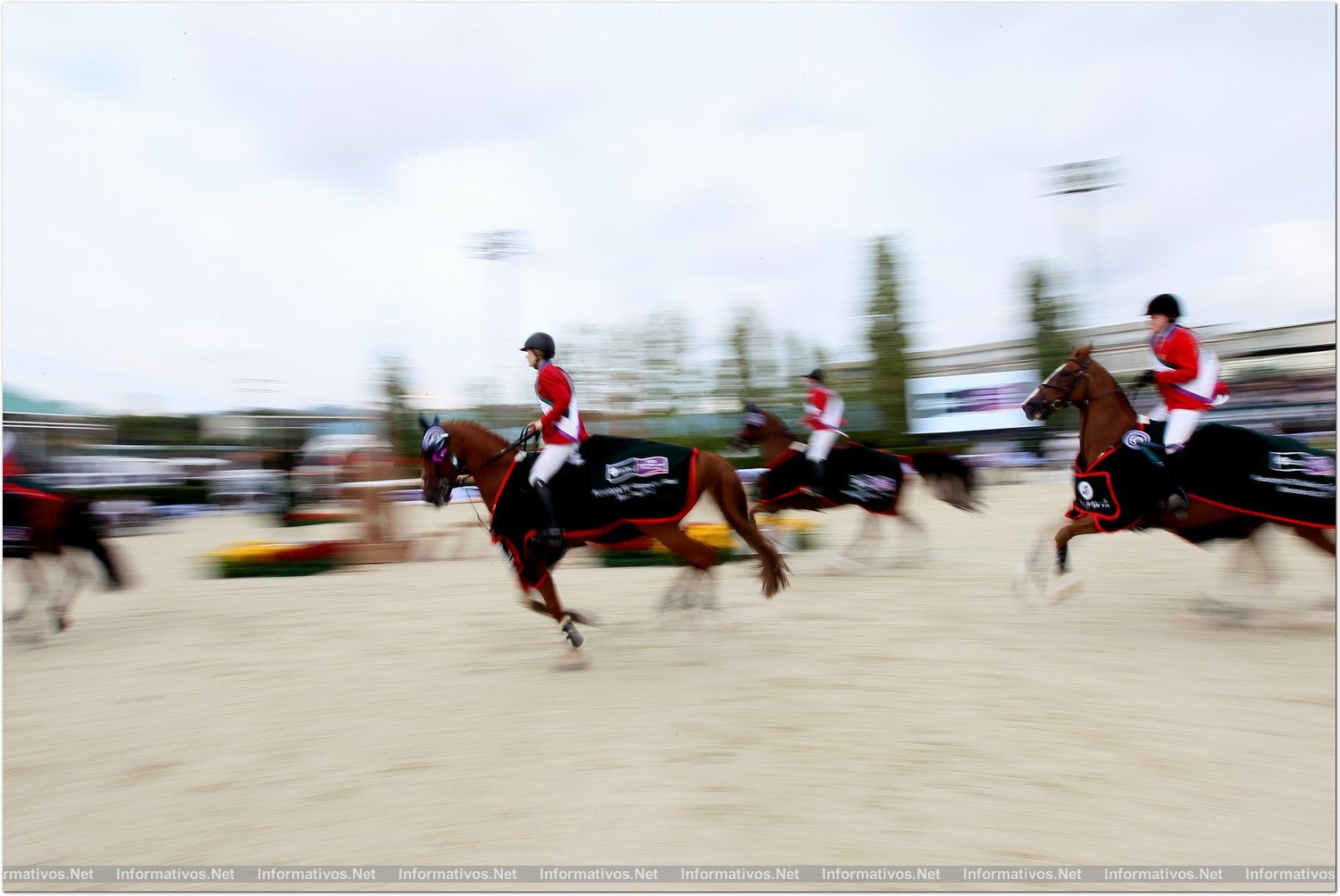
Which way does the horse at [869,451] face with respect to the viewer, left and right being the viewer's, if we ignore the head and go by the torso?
facing to the left of the viewer

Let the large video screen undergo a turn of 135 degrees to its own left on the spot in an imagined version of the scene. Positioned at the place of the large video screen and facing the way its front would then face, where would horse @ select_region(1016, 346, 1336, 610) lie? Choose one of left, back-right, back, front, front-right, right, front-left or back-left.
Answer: back-right

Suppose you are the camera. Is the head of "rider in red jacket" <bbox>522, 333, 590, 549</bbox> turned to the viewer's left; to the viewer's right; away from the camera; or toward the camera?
to the viewer's left

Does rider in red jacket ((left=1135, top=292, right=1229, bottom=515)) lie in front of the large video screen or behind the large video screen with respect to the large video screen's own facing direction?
in front

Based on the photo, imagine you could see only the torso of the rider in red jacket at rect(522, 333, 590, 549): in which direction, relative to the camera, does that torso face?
to the viewer's left

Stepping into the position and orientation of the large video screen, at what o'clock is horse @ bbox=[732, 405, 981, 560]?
The horse is roughly at 12 o'clock from the large video screen.

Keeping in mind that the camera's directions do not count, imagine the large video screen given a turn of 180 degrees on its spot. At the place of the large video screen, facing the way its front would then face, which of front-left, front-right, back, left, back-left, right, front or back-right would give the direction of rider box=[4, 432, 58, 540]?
back

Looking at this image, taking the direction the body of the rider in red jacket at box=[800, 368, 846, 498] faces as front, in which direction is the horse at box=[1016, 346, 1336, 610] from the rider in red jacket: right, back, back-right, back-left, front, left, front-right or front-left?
back-left

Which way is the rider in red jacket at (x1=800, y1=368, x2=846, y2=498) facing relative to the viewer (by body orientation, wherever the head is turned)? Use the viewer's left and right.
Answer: facing to the left of the viewer

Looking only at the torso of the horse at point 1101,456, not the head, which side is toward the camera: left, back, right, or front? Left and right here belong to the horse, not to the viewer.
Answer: left

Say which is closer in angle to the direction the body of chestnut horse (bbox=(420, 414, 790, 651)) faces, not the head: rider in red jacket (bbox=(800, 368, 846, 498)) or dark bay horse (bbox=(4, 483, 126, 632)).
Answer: the dark bay horse

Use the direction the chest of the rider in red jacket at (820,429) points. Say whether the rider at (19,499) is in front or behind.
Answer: in front

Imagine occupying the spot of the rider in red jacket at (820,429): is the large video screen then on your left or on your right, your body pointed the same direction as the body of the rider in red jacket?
on your right

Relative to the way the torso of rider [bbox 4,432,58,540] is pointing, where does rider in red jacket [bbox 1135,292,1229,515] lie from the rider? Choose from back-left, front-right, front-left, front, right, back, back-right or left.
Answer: back-left

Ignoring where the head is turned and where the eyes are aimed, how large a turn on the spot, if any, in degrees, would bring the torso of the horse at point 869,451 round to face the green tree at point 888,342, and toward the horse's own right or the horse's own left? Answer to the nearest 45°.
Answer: approximately 90° to the horse's own right

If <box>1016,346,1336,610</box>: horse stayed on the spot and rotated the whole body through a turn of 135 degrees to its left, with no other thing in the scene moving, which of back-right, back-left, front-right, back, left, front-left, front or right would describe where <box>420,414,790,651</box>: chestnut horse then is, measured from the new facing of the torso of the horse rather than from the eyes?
right

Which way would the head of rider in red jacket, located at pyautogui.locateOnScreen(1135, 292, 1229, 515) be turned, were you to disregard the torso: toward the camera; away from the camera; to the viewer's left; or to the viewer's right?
to the viewer's left

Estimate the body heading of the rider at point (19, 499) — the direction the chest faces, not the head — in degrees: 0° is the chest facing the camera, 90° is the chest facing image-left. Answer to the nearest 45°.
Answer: approximately 90°

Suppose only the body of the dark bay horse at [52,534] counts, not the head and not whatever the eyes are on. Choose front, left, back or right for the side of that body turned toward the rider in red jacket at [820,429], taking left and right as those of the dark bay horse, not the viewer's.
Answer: back

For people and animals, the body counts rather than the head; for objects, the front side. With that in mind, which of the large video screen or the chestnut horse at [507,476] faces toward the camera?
the large video screen

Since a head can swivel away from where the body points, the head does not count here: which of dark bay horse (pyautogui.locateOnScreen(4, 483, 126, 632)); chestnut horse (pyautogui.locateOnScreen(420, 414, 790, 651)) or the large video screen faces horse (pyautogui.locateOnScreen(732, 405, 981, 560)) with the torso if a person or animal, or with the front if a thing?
the large video screen

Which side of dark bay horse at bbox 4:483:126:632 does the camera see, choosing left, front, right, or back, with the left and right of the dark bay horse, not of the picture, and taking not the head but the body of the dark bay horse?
left

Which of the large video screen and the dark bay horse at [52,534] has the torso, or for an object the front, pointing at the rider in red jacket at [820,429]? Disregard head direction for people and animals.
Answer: the large video screen
